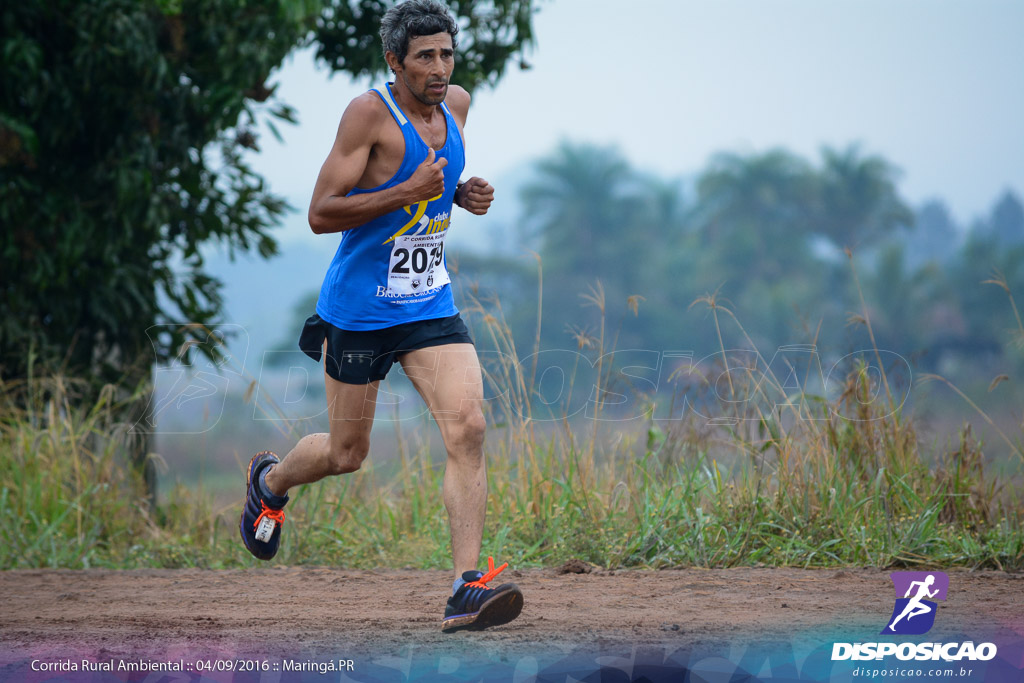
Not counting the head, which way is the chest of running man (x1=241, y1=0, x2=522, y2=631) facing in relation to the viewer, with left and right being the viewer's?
facing the viewer and to the right of the viewer
